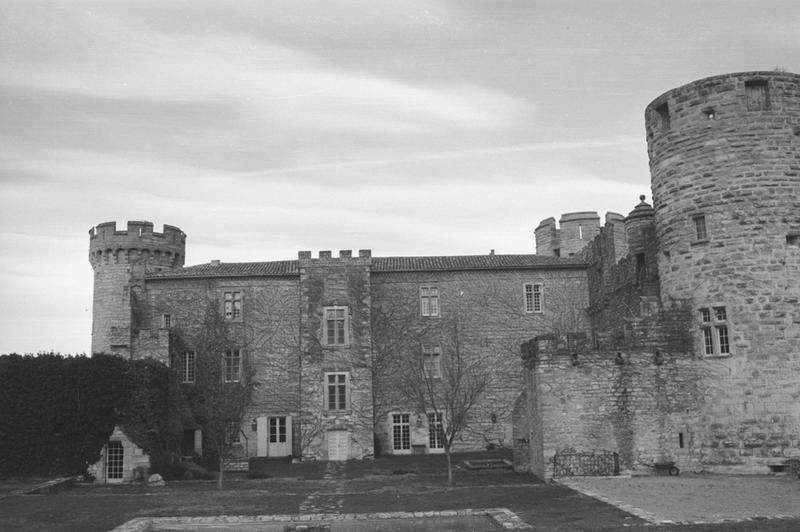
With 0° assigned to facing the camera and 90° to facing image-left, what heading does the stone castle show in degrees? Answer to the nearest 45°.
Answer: approximately 0°
